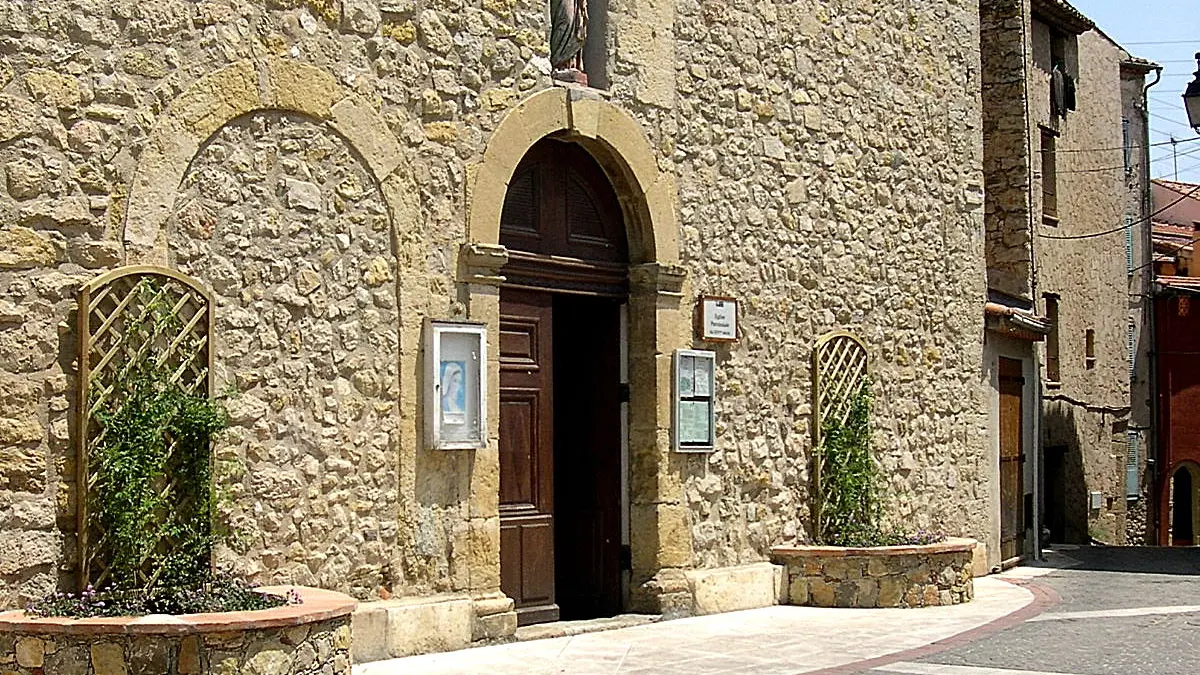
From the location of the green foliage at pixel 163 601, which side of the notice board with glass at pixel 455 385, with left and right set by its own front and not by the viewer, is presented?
right

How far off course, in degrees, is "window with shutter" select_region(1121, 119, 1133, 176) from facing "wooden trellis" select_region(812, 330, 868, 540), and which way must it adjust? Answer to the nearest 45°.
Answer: approximately 45° to its right

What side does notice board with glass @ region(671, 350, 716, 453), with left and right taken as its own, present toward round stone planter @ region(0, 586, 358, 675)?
right

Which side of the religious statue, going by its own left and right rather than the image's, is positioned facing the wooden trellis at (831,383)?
left

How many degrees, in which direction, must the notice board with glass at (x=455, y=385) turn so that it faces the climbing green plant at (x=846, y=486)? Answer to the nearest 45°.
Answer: approximately 90° to its left
